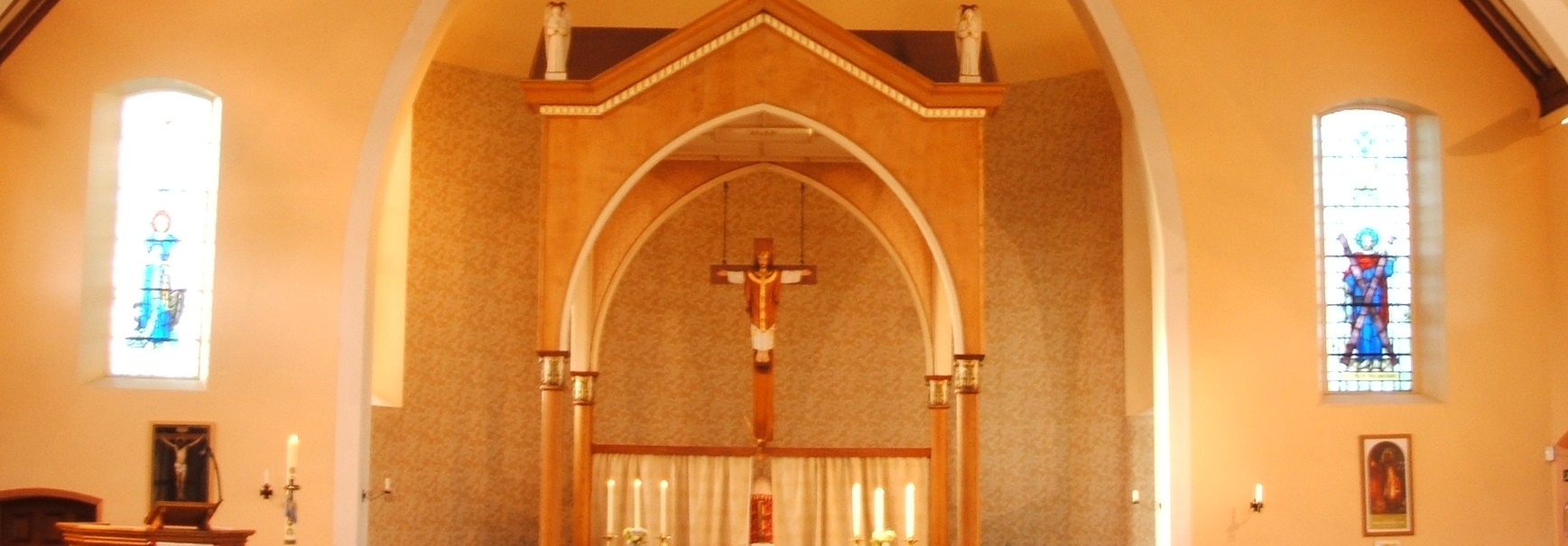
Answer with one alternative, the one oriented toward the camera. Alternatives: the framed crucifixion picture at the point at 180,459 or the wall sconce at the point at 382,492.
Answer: the framed crucifixion picture

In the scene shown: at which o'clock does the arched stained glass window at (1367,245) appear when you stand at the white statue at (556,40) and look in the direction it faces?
The arched stained glass window is roughly at 9 o'clock from the white statue.

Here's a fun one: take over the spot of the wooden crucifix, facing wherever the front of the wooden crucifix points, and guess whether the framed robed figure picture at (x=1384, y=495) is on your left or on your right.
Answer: on your left

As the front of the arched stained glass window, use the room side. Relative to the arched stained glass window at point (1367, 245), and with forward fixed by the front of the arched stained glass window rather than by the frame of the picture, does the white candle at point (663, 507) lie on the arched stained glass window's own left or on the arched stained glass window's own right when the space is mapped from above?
on the arched stained glass window's own right

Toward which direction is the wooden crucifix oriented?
toward the camera

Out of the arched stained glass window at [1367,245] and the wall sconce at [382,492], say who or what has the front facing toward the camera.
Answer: the arched stained glass window

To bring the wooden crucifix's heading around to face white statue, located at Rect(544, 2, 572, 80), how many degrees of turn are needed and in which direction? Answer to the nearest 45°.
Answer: approximately 45° to its right

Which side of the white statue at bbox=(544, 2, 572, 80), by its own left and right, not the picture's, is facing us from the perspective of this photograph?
front

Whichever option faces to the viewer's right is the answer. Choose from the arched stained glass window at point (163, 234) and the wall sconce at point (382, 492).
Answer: the wall sconce
